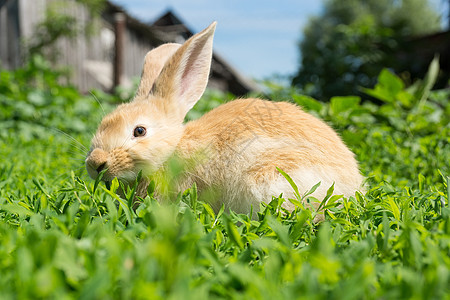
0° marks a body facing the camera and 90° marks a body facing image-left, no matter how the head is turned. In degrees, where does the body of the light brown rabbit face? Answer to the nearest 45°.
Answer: approximately 90°
